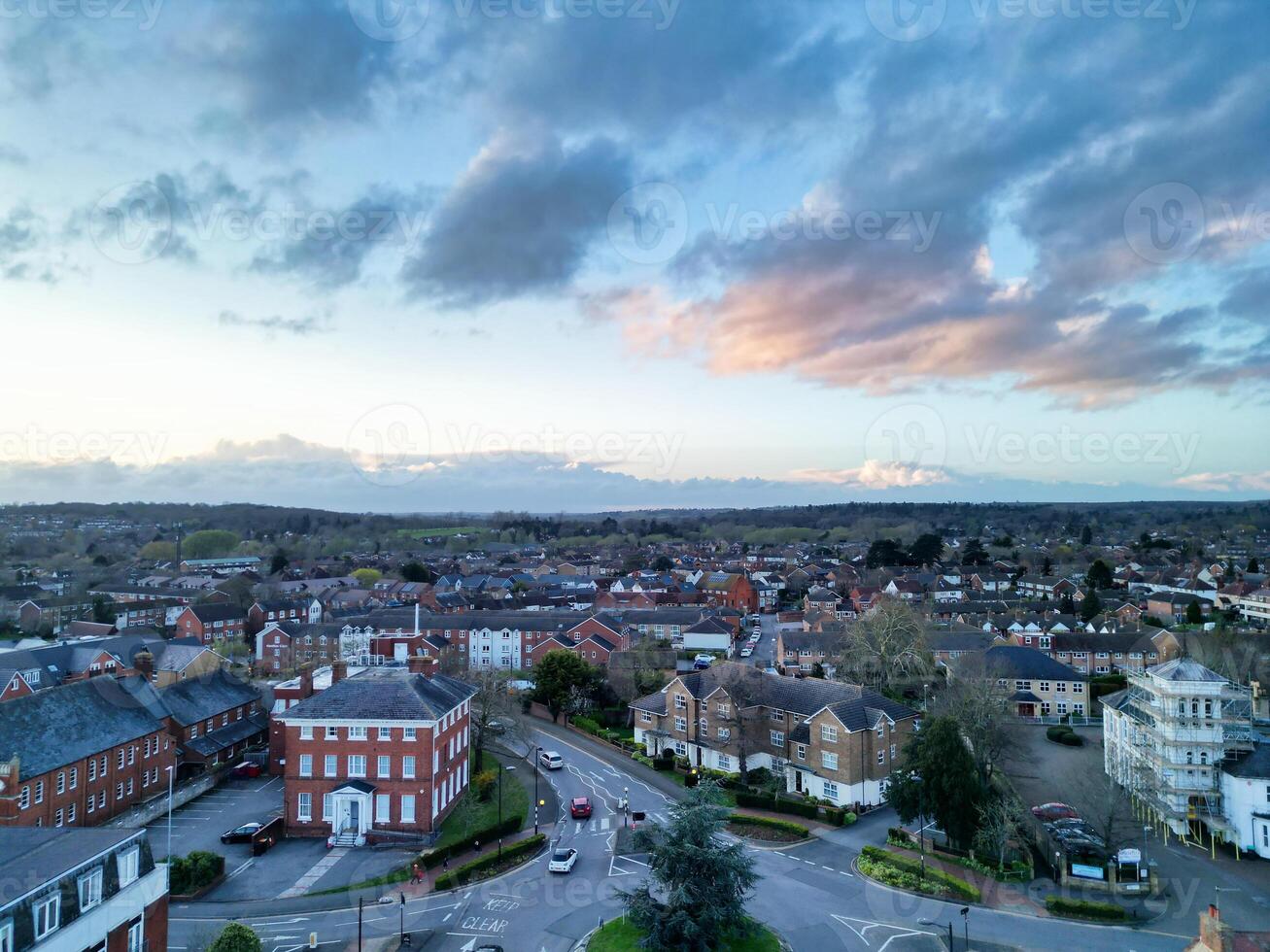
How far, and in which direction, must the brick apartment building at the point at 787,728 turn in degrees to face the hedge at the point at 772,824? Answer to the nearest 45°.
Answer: approximately 45° to its left

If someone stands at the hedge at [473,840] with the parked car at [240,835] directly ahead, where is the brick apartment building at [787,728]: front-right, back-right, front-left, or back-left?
back-right

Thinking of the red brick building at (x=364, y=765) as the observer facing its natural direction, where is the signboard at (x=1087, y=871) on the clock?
The signboard is roughly at 10 o'clock from the red brick building.

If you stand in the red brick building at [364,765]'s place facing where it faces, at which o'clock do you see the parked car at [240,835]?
The parked car is roughly at 3 o'clock from the red brick building.

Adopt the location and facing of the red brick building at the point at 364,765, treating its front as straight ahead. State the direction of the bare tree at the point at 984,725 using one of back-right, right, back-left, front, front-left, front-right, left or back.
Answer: left

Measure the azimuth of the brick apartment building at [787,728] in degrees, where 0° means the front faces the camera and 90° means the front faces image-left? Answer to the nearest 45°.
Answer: approximately 45°

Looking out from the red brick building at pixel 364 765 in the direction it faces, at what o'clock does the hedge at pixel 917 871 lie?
The hedge is roughly at 10 o'clock from the red brick building.

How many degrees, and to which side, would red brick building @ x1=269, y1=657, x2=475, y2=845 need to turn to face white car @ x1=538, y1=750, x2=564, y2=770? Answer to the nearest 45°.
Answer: approximately 135° to its left

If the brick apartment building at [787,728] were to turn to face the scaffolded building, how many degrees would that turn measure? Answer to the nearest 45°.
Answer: approximately 135° to its left

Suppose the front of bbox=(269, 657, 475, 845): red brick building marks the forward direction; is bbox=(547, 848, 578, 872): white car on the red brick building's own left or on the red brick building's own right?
on the red brick building's own left

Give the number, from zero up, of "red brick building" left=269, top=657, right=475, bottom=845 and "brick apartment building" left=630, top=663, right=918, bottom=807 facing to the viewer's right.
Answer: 0

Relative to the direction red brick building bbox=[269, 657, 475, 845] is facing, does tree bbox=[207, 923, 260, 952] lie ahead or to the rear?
ahead

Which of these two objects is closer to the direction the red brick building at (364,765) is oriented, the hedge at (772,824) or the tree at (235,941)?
the tree

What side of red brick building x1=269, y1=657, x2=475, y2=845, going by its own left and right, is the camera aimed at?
front
